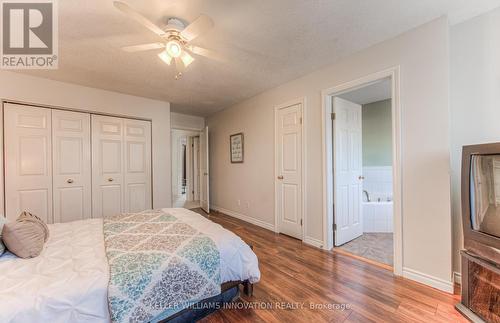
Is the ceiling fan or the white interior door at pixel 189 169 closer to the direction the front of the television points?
the ceiling fan

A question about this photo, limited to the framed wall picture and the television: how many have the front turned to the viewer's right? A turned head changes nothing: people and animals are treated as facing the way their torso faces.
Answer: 0

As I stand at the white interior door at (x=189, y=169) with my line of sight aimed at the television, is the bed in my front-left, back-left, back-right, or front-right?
front-right

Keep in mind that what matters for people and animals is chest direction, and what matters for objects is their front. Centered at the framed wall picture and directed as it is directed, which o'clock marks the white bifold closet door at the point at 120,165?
The white bifold closet door is roughly at 1 o'clock from the framed wall picture.

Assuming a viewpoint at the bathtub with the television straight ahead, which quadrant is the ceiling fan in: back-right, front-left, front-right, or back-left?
front-right

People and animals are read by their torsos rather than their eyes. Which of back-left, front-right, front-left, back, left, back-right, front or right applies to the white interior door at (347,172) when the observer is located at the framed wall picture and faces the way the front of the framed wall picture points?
left

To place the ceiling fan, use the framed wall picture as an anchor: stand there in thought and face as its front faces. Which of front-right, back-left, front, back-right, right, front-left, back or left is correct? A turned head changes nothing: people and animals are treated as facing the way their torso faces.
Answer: front-left

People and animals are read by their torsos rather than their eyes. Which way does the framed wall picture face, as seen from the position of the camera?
facing the viewer and to the left of the viewer

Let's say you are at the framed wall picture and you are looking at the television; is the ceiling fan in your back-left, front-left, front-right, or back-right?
front-right

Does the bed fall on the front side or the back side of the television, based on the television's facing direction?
on the front side

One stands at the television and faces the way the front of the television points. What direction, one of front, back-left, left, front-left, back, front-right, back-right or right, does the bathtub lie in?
right

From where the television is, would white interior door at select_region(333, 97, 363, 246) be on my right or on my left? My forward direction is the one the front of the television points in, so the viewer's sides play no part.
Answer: on my right

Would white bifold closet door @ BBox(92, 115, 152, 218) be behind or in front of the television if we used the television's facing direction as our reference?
in front

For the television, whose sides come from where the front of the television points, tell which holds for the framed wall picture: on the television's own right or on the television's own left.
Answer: on the television's own right

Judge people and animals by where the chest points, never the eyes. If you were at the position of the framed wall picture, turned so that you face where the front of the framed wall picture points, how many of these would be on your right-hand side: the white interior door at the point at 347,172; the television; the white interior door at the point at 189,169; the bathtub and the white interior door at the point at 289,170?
1

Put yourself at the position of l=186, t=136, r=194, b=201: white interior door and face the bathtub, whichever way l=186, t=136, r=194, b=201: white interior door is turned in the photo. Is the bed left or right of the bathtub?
right

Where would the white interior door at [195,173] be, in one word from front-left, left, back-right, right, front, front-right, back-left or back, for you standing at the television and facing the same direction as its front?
front-right
